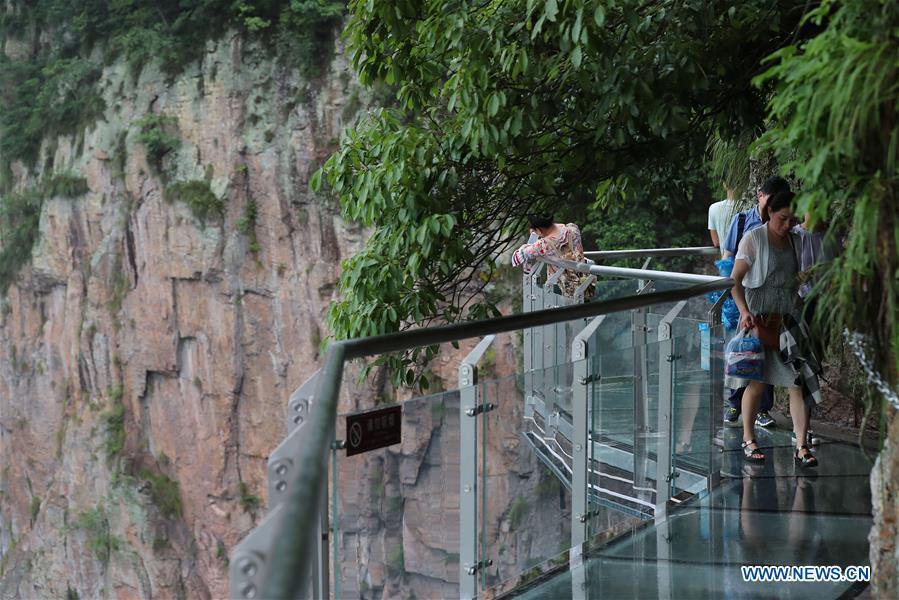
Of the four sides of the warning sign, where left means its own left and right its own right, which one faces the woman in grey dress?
left

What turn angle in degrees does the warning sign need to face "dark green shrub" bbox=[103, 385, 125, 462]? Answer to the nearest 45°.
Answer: approximately 135° to its left

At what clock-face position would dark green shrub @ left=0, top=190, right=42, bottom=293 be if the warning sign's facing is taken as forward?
The dark green shrub is roughly at 7 o'clock from the warning sign.

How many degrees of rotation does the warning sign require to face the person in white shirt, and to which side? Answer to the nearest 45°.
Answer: approximately 90° to its left

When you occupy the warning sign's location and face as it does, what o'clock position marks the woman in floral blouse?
The woman in floral blouse is roughly at 8 o'clock from the warning sign.

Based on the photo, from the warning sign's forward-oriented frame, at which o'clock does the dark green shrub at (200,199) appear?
The dark green shrub is roughly at 7 o'clock from the warning sign.

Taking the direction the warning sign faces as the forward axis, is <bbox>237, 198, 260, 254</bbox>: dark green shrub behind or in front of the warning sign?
behind

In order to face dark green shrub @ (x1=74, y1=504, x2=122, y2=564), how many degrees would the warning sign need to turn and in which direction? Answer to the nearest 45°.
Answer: approximately 135° to its left

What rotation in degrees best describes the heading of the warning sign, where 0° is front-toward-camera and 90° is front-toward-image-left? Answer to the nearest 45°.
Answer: approximately 315°
